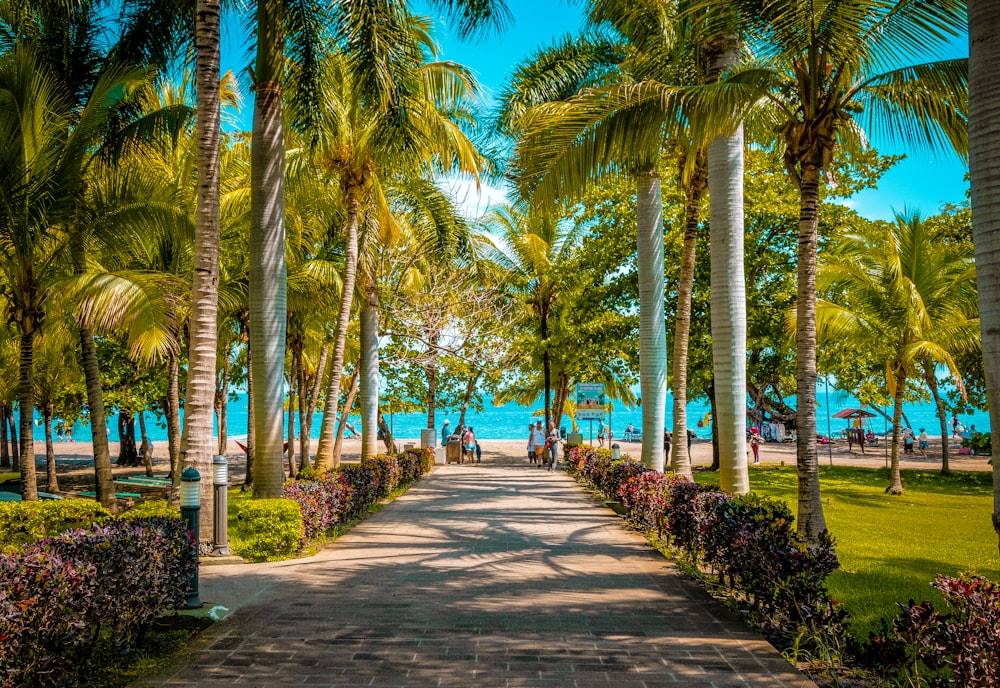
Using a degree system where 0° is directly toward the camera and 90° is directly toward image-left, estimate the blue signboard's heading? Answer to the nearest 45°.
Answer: approximately 0°

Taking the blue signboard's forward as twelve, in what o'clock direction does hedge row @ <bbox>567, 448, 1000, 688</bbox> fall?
The hedge row is roughly at 12 o'clock from the blue signboard.

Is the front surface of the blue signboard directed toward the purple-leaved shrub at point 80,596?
yes

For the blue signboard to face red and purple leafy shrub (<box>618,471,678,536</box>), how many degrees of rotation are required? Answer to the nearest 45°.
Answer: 0° — it already faces it
